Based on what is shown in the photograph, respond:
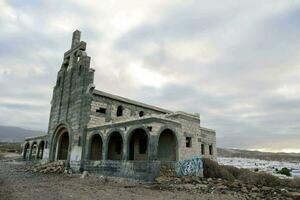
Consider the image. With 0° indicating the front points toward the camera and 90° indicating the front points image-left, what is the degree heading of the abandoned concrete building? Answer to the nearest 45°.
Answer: approximately 45°

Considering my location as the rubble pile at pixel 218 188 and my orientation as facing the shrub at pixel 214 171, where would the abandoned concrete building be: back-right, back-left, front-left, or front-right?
front-left

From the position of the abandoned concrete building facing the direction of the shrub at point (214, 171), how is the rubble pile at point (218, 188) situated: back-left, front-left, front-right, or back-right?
front-right

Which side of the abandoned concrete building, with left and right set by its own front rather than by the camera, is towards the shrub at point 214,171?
left

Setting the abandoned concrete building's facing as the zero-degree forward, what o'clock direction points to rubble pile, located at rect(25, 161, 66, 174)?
The rubble pile is roughly at 2 o'clock from the abandoned concrete building.

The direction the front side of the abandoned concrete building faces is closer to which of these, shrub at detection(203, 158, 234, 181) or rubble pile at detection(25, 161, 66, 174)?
the rubble pile
